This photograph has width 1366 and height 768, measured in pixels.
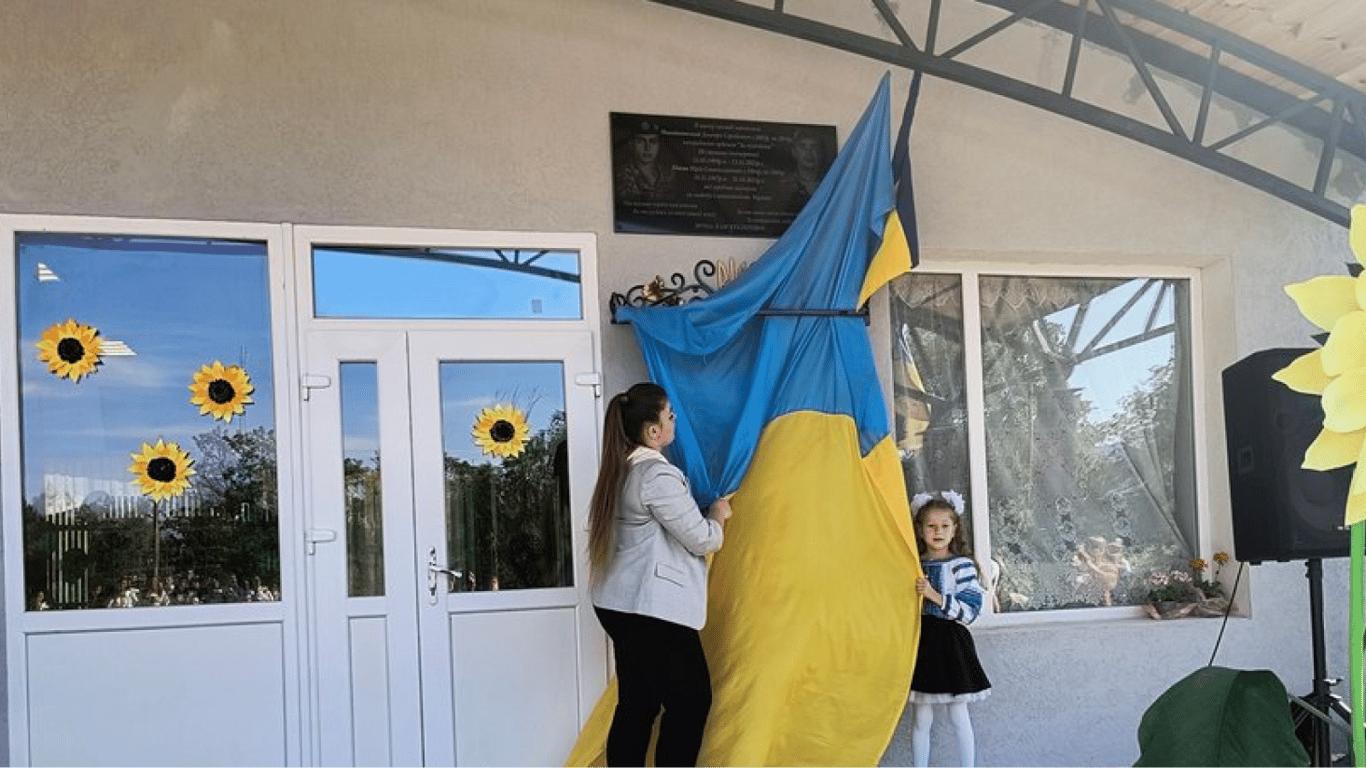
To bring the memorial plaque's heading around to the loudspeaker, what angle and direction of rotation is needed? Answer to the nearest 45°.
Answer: approximately 45° to its left

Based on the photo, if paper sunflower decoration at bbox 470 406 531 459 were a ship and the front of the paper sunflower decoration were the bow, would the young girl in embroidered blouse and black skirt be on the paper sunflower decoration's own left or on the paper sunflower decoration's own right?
on the paper sunflower decoration's own left

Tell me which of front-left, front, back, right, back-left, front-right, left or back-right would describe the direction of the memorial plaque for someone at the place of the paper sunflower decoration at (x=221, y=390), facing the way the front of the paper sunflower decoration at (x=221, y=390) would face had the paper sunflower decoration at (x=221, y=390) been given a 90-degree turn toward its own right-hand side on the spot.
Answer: back

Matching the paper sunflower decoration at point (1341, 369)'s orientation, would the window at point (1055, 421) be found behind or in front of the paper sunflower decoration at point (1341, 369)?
behind

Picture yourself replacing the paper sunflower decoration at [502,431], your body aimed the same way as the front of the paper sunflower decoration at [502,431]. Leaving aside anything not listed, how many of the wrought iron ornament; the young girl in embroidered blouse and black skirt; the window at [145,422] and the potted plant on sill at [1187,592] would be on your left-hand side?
3

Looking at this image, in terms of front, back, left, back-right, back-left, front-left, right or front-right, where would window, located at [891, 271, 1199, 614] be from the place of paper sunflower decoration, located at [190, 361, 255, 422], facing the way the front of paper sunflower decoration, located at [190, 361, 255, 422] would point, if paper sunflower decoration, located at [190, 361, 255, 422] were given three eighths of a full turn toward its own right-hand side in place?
back-right
